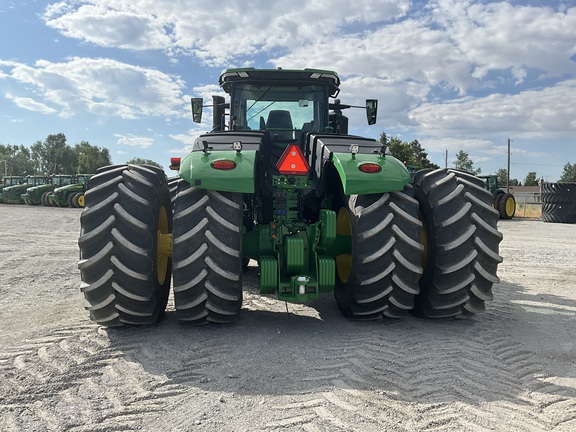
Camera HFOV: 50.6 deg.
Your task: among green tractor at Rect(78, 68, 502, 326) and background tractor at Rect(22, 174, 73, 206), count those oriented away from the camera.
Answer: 1

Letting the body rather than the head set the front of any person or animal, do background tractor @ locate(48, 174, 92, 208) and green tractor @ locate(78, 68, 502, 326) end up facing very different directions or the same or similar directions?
very different directions

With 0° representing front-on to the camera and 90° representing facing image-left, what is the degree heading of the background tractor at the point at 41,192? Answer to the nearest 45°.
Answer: approximately 45°

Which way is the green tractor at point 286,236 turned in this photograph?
away from the camera

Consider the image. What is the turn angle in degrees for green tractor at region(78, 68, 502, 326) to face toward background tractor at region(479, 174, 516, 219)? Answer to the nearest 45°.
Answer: approximately 45° to its right

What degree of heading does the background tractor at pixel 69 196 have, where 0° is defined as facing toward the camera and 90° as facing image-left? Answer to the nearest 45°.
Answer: approximately 45°
